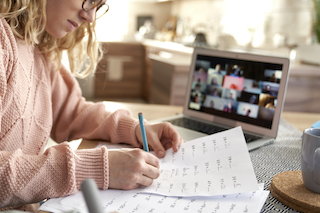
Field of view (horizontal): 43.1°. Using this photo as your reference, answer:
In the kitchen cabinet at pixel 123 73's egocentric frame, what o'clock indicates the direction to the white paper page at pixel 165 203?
The white paper page is roughly at 12 o'clock from the kitchen cabinet.

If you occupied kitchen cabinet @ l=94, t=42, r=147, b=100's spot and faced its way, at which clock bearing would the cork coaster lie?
The cork coaster is roughly at 12 o'clock from the kitchen cabinet.

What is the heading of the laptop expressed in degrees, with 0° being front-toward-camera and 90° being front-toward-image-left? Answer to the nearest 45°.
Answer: approximately 45°

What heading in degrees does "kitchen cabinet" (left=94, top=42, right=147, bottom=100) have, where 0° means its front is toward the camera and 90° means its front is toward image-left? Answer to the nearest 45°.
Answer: approximately 0°

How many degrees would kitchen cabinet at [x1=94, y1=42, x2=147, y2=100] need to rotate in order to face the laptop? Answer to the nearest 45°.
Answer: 0° — it already faces it

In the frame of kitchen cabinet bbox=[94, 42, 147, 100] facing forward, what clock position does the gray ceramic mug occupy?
The gray ceramic mug is roughly at 12 o'clock from the kitchen cabinet.
